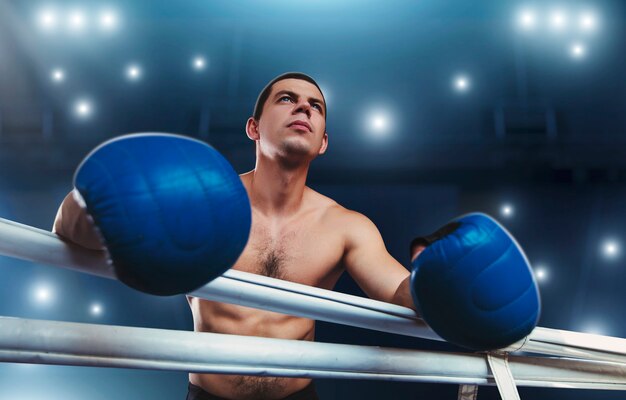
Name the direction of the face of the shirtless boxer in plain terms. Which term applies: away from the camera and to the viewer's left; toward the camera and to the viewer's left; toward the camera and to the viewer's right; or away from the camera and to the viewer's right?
toward the camera and to the viewer's right

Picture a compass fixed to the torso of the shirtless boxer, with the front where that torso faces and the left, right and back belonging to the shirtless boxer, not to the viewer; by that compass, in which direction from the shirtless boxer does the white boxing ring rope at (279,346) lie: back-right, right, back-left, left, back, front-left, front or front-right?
front

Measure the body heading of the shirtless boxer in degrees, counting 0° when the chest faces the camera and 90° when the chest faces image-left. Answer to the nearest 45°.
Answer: approximately 0°
